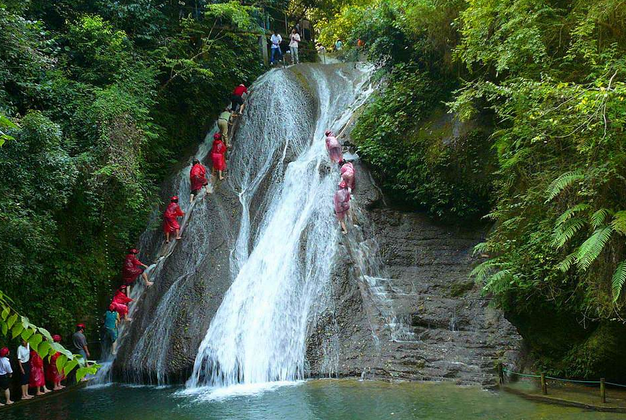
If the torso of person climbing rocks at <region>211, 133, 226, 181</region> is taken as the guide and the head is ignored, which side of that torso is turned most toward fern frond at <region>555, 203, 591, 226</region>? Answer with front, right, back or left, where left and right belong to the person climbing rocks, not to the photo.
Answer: right

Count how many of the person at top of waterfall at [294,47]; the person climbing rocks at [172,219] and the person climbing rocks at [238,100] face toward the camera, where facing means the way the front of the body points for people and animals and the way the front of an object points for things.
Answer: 1

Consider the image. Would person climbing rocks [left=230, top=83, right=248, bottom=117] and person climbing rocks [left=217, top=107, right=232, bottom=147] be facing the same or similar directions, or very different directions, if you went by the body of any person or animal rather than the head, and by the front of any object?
same or similar directions

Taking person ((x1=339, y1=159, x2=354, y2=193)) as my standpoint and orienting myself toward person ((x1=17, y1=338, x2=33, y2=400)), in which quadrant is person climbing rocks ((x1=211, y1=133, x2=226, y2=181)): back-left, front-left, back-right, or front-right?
front-right

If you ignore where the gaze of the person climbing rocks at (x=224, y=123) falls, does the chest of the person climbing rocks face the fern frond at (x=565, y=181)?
no

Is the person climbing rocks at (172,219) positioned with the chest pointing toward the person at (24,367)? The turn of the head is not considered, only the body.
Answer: no

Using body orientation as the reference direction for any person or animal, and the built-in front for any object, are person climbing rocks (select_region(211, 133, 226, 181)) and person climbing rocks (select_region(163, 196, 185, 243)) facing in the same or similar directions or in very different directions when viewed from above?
same or similar directions

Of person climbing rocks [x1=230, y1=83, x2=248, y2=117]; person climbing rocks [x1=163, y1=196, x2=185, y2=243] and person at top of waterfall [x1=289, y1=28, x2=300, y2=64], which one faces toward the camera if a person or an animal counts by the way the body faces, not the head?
the person at top of waterfall

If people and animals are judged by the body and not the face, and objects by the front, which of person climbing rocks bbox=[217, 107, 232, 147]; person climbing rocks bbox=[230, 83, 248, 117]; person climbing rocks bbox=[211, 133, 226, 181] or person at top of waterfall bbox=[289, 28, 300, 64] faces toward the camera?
the person at top of waterfall

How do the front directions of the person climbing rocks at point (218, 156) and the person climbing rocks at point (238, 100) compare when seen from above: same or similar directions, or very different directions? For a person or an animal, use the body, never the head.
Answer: same or similar directions

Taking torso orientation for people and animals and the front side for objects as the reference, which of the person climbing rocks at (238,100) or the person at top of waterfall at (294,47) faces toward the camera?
the person at top of waterfall

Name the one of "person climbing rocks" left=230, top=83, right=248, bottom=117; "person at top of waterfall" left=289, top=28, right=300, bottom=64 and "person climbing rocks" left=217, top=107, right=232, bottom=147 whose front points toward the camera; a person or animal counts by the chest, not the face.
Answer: the person at top of waterfall

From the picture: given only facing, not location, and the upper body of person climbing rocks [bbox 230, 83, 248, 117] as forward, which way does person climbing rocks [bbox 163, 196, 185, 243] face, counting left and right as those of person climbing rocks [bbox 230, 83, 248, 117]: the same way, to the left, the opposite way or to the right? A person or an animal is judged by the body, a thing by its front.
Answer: the same way

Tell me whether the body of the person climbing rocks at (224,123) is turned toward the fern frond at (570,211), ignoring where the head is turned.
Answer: no

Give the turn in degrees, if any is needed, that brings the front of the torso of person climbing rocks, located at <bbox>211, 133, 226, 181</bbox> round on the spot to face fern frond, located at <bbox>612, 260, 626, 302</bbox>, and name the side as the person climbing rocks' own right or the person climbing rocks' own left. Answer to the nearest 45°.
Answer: approximately 90° to the person climbing rocks' own right

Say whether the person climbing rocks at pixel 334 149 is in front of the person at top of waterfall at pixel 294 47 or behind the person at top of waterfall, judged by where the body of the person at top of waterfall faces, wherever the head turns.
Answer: in front

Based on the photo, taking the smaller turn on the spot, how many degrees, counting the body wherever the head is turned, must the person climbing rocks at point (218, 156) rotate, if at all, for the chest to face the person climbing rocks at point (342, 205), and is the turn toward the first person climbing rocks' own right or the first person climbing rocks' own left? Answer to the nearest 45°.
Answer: approximately 90° to the first person climbing rocks' own right

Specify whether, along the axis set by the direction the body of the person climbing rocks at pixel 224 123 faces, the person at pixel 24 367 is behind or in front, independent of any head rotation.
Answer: behind

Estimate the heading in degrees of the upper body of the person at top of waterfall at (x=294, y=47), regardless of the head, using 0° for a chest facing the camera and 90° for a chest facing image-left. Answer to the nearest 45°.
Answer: approximately 0°
